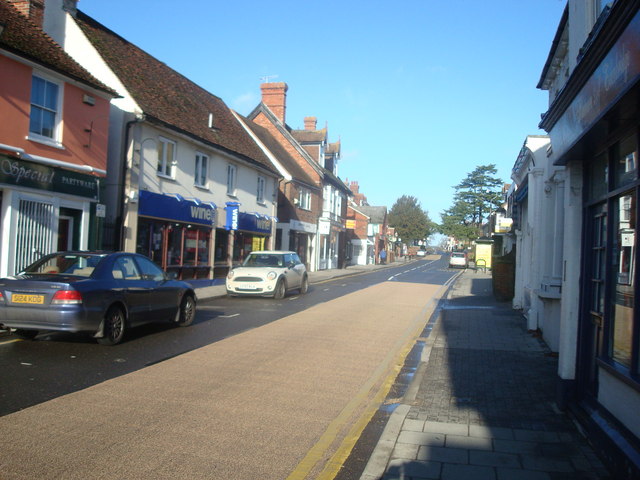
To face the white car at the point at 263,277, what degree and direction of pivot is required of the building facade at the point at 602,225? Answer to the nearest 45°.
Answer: approximately 45° to its right

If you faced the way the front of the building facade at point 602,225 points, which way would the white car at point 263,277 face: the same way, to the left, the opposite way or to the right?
to the left

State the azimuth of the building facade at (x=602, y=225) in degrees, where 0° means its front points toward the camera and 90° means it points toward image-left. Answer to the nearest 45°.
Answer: approximately 90°

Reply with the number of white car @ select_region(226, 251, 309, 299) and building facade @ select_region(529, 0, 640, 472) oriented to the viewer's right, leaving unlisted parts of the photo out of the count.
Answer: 0

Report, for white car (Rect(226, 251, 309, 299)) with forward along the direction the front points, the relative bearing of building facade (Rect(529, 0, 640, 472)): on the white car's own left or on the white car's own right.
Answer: on the white car's own left

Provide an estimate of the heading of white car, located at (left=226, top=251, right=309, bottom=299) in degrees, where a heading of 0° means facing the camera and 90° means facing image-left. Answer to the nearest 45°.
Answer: approximately 45°
